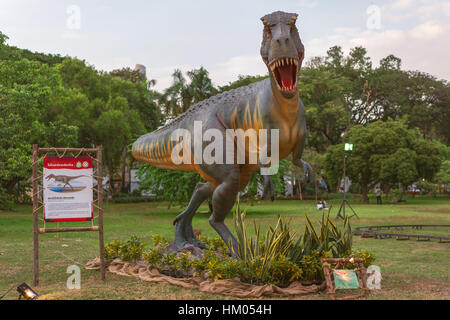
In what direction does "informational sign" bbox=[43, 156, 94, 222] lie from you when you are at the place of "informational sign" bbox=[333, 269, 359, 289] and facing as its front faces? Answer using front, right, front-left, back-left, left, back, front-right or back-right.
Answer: right

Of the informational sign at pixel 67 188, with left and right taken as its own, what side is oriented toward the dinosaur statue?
left

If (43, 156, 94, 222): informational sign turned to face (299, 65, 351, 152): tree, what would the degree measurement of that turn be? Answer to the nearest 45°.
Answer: approximately 135° to its left

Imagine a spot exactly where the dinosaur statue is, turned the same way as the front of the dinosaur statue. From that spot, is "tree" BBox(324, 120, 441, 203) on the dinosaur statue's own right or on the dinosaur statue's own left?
on the dinosaur statue's own left

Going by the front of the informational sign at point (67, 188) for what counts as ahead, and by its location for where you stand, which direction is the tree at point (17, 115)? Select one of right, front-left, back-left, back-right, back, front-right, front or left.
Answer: back

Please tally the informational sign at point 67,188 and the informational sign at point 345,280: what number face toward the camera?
2

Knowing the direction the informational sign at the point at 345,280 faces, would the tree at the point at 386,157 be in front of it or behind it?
behind

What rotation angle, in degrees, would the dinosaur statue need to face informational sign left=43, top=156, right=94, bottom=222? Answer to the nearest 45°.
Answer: approximately 135° to its right

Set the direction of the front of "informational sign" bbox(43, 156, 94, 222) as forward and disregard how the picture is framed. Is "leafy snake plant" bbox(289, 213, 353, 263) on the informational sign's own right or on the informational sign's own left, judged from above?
on the informational sign's own left
